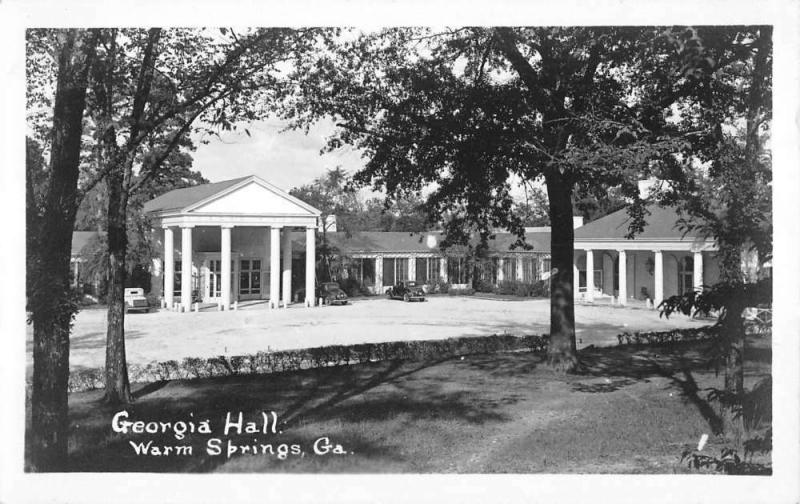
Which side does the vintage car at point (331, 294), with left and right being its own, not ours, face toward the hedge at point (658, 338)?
front

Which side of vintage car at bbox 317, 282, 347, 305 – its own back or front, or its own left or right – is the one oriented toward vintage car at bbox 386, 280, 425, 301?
left

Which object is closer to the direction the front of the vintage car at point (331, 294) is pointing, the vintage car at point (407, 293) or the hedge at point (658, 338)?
the hedge

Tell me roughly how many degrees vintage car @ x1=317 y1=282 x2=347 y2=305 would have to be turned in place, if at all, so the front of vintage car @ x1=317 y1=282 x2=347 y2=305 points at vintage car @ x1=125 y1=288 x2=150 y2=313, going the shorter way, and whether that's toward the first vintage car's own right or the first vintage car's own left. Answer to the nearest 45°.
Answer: approximately 90° to the first vintage car's own right

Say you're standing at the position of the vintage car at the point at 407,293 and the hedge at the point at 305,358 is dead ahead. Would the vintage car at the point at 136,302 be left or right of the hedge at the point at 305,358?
right

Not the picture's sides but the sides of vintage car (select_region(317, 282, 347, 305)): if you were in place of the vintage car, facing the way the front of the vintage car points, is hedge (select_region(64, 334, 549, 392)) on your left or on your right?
on your right

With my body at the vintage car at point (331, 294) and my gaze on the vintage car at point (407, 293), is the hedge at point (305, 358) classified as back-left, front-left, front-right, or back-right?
back-right

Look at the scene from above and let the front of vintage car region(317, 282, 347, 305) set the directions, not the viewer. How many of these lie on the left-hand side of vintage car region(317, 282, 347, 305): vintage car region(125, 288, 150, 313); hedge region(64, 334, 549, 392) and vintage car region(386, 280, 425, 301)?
1
